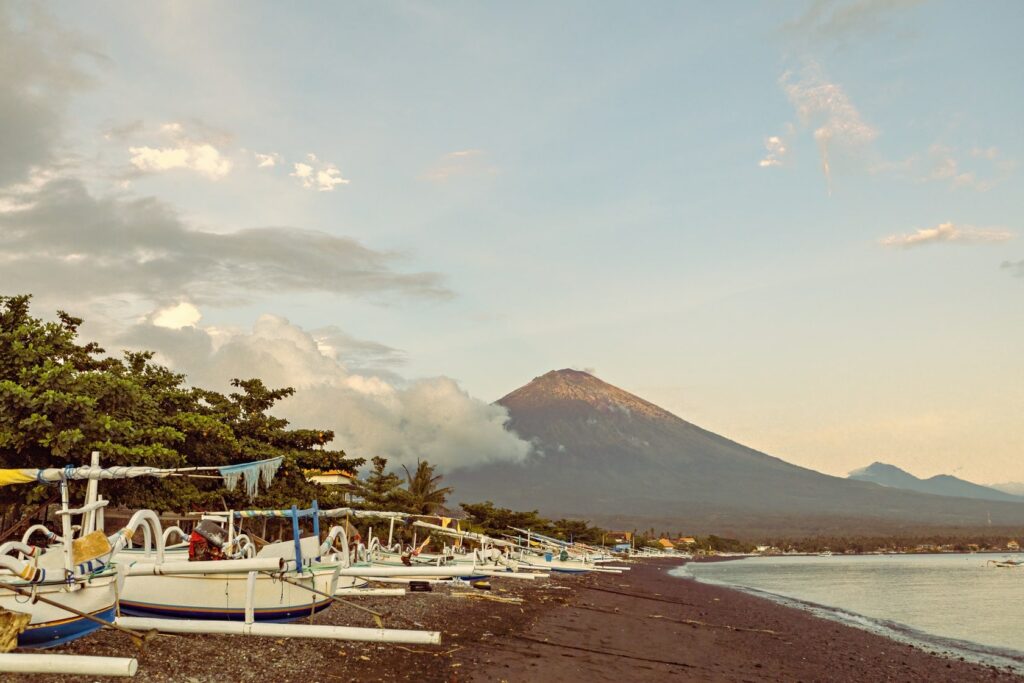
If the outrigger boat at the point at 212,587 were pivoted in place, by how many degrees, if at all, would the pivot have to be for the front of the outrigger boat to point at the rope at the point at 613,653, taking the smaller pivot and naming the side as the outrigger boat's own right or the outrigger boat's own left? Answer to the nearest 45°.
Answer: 0° — it already faces it

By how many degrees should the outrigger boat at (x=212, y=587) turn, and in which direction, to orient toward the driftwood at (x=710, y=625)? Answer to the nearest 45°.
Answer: approximately 45° to its left

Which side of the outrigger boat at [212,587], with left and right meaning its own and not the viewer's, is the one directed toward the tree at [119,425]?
left

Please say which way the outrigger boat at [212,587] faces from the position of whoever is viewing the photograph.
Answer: facing to the right of the viewer
